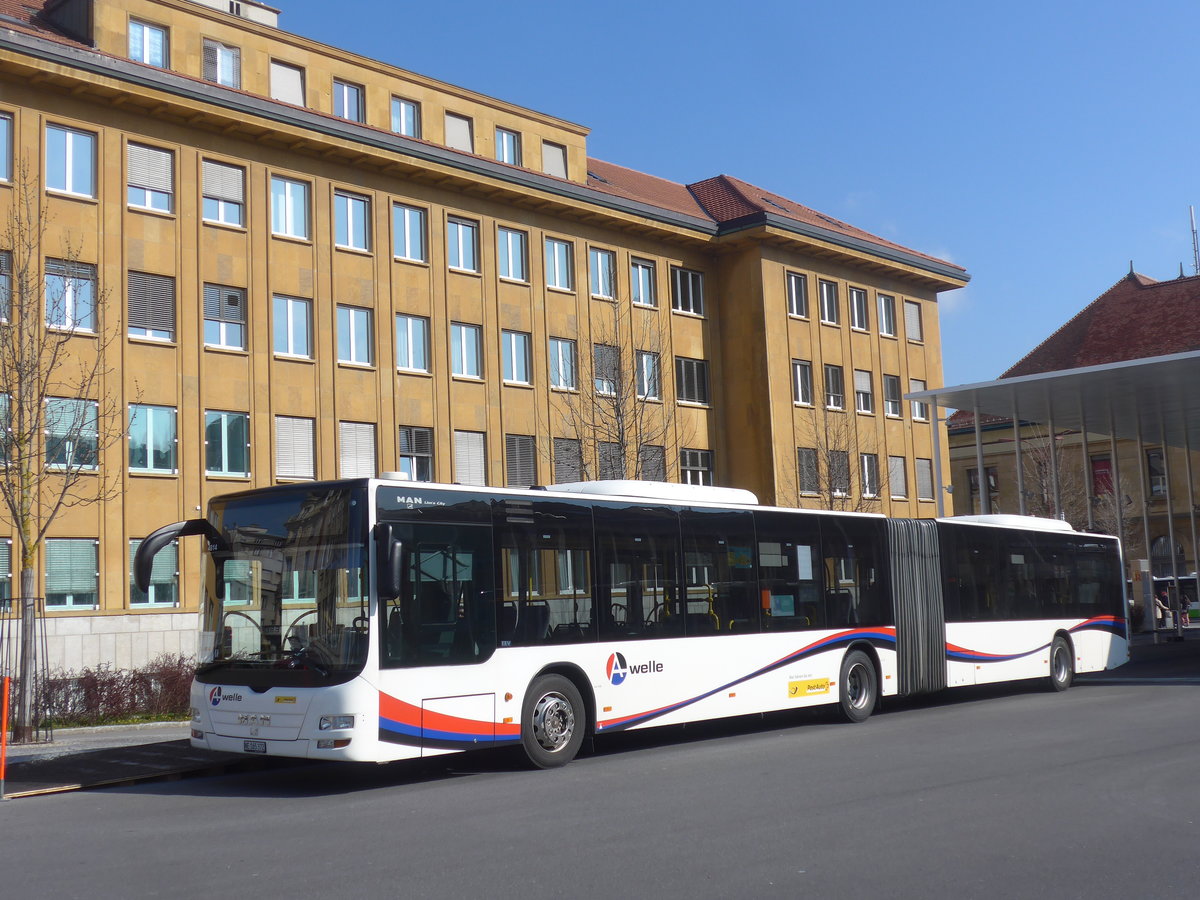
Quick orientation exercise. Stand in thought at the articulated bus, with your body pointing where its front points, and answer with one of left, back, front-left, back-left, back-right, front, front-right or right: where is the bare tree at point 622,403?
back-right

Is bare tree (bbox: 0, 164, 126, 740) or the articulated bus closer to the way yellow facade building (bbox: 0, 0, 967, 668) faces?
the articulated bus

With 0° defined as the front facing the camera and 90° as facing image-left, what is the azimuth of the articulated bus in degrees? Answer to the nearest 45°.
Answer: approximately 45°

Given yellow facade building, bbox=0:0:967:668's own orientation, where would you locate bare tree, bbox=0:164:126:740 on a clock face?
The bare tree is roughly at 3 o'clock from the yellow facade building.

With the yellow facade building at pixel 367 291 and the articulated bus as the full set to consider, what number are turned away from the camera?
0

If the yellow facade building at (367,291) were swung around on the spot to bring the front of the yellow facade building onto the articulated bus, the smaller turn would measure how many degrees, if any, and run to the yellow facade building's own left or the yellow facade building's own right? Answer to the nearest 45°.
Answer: approximately 45° to the yellow facade building's own right

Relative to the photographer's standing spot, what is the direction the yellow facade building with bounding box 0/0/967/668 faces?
facing the viewer and to the right of the viewer

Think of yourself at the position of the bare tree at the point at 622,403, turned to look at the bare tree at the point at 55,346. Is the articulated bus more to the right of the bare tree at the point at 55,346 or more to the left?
left

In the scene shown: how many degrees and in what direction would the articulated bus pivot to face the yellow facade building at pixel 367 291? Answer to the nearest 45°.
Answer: approximately 135° to its right

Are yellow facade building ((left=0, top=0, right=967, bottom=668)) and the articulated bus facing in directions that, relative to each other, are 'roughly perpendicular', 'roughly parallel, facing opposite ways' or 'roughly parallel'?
roughly perpendicular
